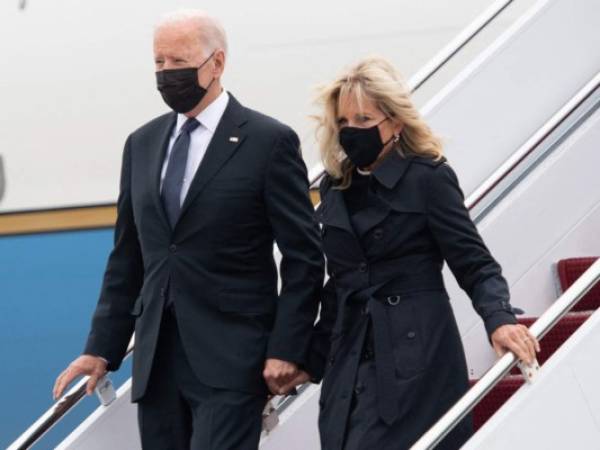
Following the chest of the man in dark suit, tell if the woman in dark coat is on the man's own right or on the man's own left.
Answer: on the man's own left

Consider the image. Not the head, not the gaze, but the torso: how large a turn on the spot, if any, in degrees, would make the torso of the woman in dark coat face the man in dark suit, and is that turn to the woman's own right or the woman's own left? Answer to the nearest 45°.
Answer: approximately 45° to the woman's own right

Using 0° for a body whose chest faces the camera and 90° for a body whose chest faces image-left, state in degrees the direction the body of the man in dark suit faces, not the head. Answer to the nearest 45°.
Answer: approximately 45°
